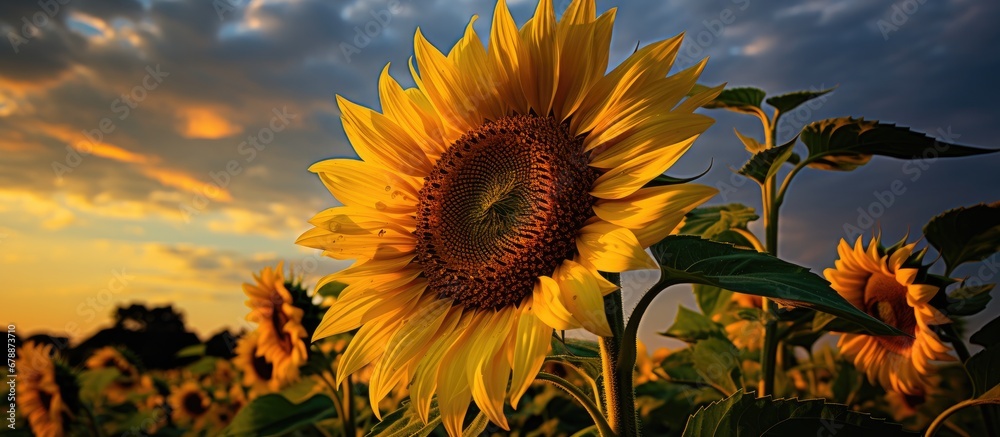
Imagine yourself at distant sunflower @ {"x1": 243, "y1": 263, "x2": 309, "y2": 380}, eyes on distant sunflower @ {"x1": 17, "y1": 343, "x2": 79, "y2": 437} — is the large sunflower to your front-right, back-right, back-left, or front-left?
back-left

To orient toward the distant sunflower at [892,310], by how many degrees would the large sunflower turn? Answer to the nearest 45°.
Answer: approximately 180°

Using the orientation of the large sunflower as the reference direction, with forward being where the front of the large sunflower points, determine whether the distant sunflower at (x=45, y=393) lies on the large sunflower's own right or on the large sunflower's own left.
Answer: on the large sunflower's own right

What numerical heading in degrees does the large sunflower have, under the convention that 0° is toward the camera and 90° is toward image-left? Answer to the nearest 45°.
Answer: approximately 45°
